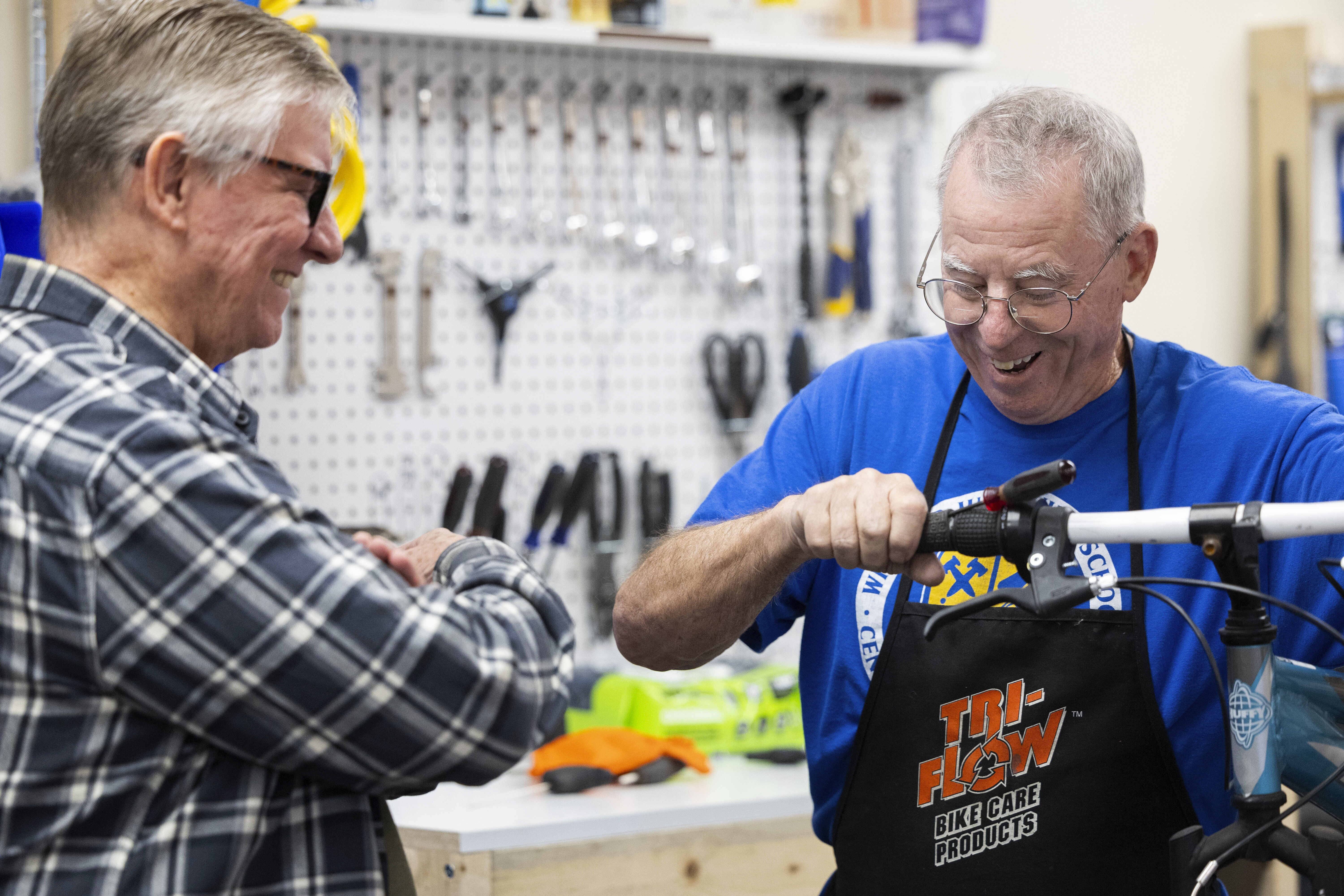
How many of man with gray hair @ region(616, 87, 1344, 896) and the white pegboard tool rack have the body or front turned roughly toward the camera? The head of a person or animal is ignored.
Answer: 2

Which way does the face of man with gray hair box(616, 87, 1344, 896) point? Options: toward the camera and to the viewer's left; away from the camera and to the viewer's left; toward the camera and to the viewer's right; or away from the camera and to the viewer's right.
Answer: toward the camera and to the viewer's left

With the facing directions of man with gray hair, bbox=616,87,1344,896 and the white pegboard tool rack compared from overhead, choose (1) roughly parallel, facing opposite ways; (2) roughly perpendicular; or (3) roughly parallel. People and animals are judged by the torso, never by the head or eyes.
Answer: roughly parallel

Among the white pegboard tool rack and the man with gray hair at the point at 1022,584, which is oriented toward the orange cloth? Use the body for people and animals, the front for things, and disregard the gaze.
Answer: the white pegboard tool rack

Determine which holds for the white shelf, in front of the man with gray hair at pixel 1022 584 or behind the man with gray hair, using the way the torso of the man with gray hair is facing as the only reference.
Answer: behind

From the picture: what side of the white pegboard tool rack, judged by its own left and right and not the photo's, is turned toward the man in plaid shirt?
front

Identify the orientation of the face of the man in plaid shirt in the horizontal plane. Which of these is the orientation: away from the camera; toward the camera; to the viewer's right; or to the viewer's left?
to the viewer's right

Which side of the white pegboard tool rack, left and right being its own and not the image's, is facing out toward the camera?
front

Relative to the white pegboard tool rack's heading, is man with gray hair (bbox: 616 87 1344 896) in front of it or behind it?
in front
